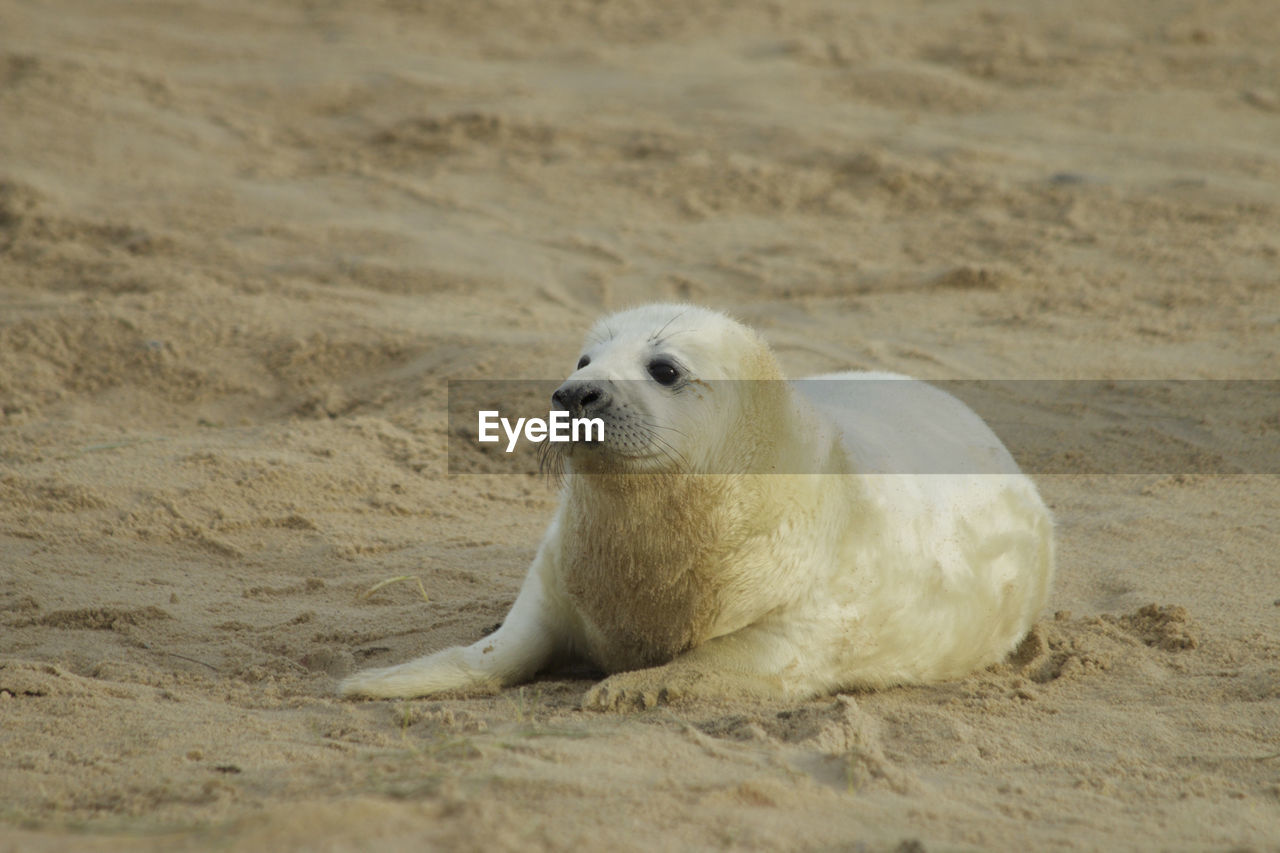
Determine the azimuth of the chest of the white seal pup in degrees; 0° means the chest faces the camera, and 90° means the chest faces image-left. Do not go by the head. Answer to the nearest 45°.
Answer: approximately 45°
